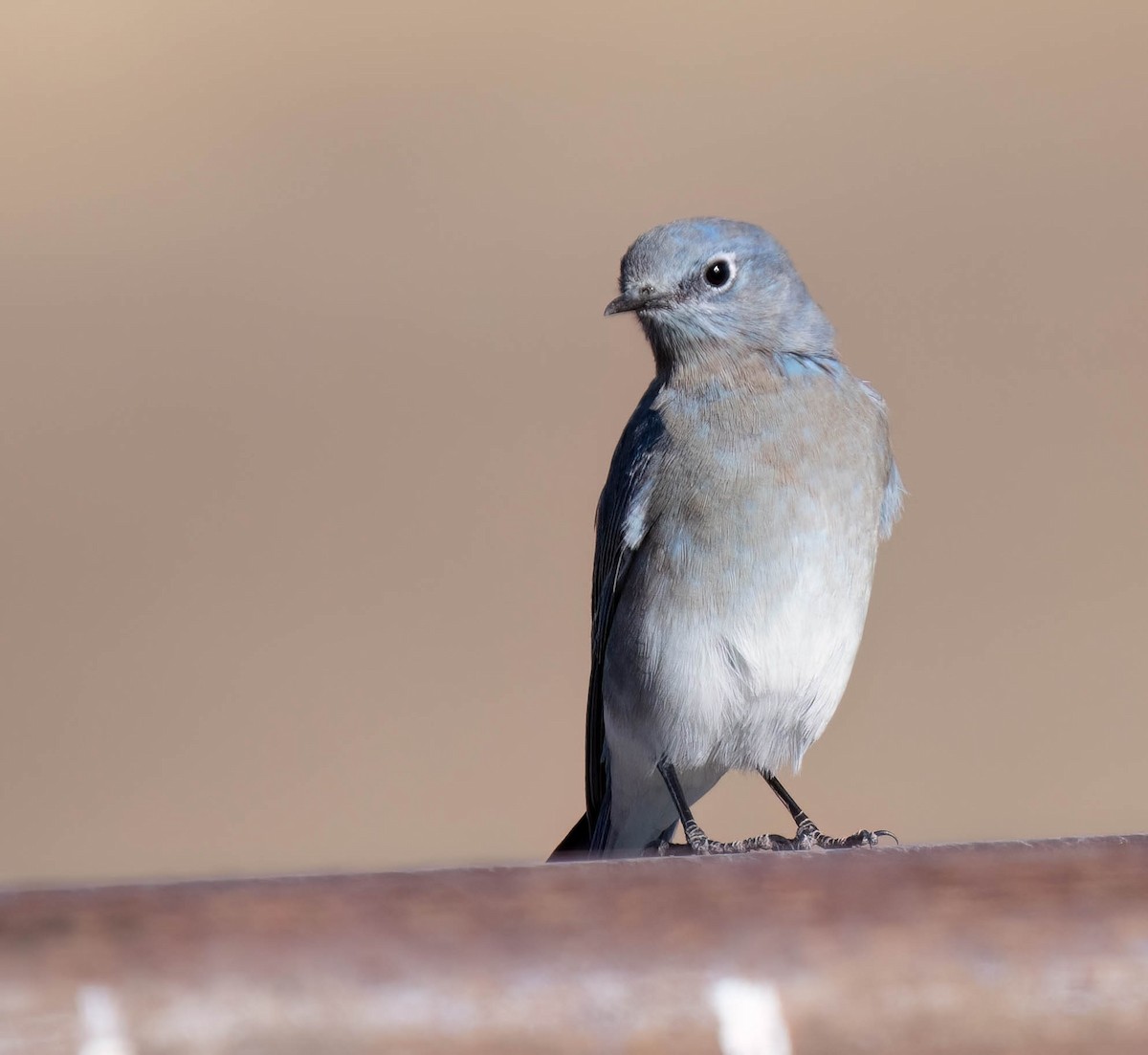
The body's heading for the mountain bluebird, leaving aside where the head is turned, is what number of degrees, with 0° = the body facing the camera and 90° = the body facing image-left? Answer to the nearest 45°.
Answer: approximately 315°
